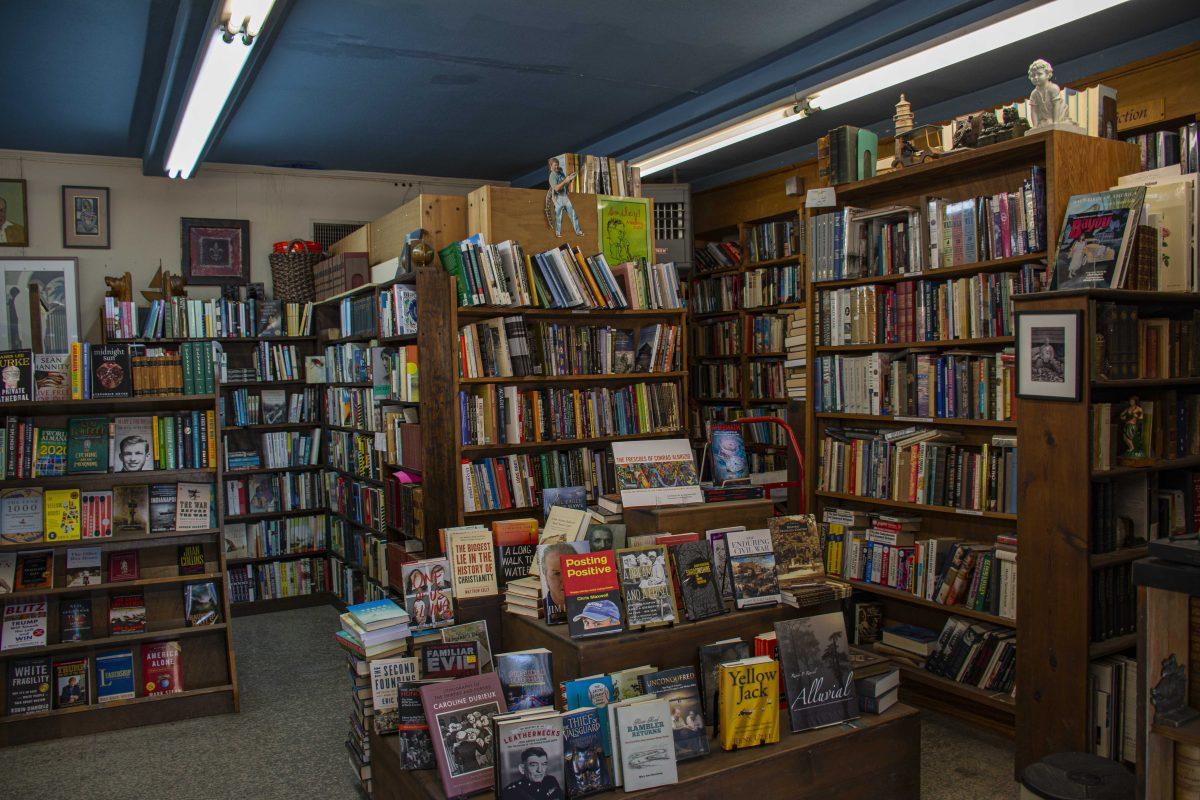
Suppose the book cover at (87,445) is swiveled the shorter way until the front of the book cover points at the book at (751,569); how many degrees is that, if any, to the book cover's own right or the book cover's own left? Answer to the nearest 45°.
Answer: approximately 45° to the book cover's own left

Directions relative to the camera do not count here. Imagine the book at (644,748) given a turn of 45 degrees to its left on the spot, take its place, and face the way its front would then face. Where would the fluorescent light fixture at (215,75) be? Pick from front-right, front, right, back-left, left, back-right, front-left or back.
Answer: back

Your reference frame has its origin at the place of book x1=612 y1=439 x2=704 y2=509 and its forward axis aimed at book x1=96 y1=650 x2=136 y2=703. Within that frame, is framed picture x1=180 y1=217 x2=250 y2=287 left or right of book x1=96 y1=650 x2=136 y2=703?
right
